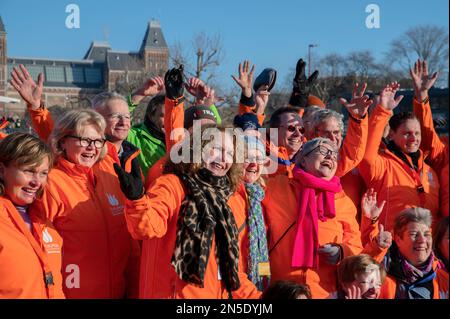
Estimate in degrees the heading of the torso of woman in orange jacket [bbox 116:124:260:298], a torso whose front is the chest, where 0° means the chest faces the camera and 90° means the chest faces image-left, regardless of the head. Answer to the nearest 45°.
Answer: approximately 315°

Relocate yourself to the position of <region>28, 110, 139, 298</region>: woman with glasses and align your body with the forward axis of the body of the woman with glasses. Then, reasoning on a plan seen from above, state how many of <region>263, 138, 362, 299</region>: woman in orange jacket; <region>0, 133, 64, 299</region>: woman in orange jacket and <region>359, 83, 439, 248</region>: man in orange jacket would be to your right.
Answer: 1

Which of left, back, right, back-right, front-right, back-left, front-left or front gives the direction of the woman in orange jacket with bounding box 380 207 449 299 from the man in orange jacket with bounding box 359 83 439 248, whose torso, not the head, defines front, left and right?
front-right

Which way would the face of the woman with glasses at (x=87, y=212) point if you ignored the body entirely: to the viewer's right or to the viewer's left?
to the viewer's right

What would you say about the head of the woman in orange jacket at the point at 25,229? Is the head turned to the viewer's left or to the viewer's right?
to the viewer's right

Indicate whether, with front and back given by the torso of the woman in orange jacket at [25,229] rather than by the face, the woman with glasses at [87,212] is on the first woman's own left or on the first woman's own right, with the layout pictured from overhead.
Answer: on the first woman's own left

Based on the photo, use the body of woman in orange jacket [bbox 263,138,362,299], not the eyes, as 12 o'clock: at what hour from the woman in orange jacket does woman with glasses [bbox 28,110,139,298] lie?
The woman with glasses is roughly at 4 o'clock from the woman in orange jacket.

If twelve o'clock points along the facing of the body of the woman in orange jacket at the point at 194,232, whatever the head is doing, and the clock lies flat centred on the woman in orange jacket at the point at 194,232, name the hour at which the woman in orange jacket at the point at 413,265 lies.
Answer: the woman in orange jacket at the point at 413,265 is roughly at 10 o'clock from the woman in orange jacket at the point at 194,232.
